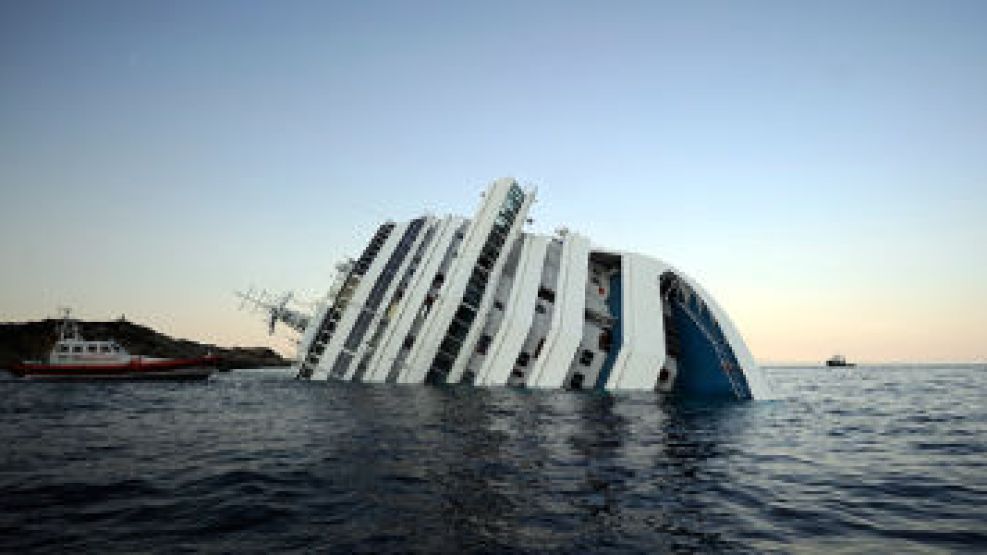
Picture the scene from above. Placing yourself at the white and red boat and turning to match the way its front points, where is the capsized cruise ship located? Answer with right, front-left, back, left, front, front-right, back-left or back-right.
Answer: front-right

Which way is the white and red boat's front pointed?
to the viewer's right
